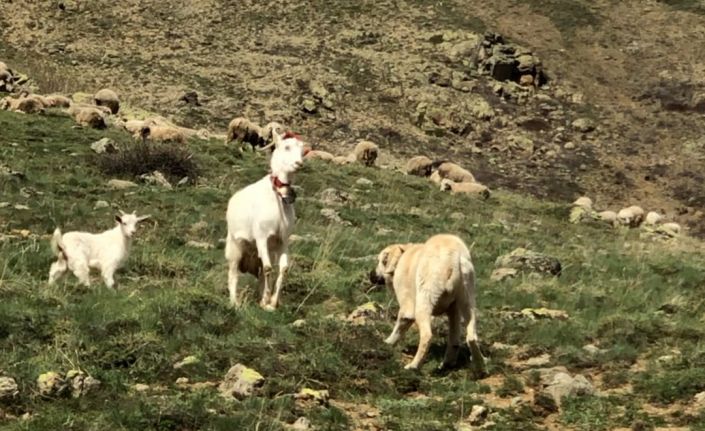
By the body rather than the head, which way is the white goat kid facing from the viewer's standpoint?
to the viewer's right

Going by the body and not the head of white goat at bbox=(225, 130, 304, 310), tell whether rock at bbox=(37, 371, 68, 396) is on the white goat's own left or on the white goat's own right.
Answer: on the white goat's own right

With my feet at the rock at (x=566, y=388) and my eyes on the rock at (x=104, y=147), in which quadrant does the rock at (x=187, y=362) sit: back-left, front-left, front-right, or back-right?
front-left

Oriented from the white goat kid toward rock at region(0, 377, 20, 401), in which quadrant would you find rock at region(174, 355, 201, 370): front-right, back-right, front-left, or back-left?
front-left

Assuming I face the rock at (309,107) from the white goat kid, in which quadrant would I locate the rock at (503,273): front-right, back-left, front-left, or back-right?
front-right

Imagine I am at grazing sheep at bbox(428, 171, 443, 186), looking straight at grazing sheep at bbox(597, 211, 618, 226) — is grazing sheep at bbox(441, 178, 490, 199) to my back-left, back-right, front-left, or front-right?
front-right
